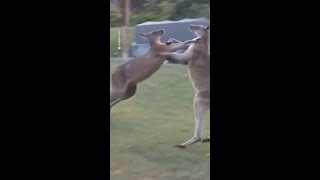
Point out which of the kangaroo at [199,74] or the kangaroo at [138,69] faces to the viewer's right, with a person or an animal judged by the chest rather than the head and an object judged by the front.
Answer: the kangaroo at [138,69]

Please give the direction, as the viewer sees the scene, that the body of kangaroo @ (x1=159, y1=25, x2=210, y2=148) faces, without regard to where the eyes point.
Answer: to the viewer's left

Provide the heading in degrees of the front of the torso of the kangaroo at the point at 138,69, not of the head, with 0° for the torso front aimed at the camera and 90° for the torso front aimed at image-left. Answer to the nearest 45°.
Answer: approximately 270°

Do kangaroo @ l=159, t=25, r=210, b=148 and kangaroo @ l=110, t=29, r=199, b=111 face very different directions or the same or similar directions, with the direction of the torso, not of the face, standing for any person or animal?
very different directions

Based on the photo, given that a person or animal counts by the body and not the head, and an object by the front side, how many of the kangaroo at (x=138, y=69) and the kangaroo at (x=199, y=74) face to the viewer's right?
1

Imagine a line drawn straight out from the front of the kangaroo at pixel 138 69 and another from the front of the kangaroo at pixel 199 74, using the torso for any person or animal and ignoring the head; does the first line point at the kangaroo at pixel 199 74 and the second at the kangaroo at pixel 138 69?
yes
